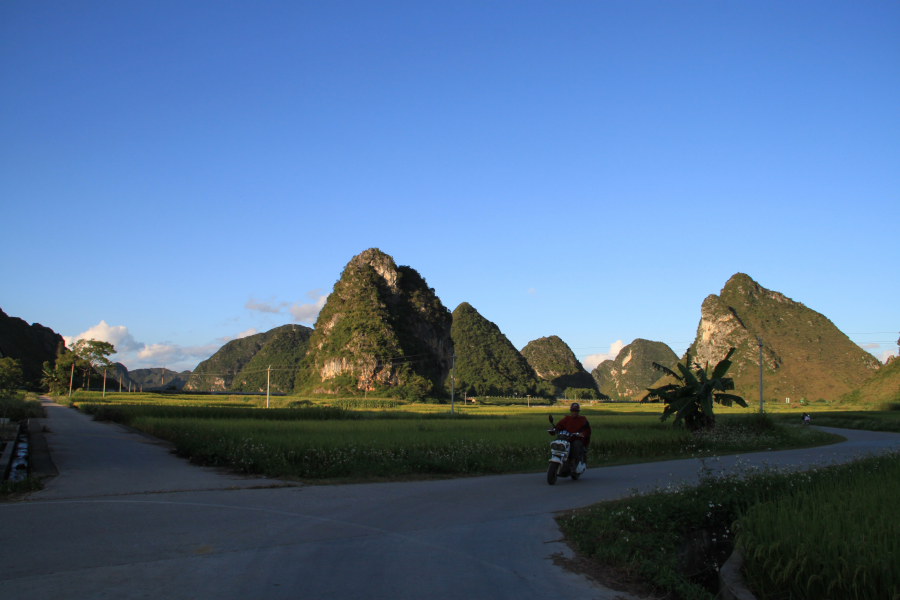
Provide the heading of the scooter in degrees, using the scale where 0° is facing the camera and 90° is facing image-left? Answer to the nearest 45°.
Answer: approximately 45°

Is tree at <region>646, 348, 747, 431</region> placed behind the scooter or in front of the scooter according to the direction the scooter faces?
behind

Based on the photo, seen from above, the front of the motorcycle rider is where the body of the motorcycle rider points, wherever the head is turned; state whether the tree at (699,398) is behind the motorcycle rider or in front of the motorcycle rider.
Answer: behind

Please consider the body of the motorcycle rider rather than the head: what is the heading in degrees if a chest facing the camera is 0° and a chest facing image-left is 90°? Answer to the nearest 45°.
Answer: approximately 45°
